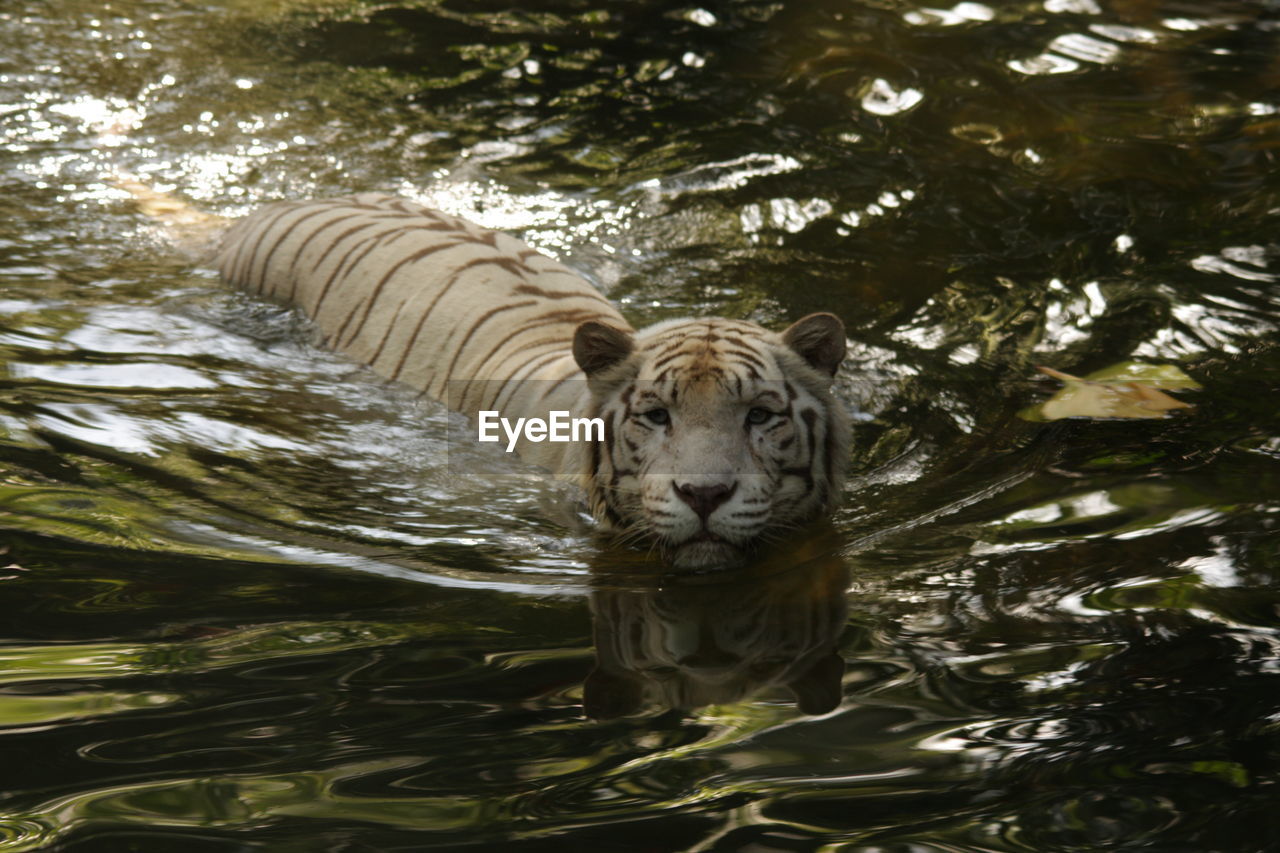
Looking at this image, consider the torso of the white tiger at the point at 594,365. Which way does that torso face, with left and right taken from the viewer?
facing the viewer and to the right of the viewer

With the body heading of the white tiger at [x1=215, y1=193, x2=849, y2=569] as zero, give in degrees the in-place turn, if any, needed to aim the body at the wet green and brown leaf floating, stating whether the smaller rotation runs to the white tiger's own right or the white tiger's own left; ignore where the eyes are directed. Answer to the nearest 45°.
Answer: approximately 45° to the white tiger's own left
